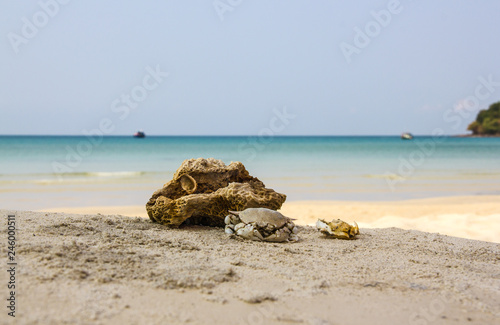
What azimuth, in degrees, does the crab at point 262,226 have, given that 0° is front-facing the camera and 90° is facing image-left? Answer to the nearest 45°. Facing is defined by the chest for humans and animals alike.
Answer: approximately 0°

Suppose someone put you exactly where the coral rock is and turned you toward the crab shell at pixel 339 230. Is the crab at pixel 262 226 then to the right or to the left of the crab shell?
right

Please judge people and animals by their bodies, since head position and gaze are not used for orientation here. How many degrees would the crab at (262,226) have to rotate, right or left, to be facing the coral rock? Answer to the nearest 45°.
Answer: approximately 135° to its right

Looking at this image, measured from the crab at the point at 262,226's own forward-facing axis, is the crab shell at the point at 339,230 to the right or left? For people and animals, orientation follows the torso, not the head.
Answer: on its left
